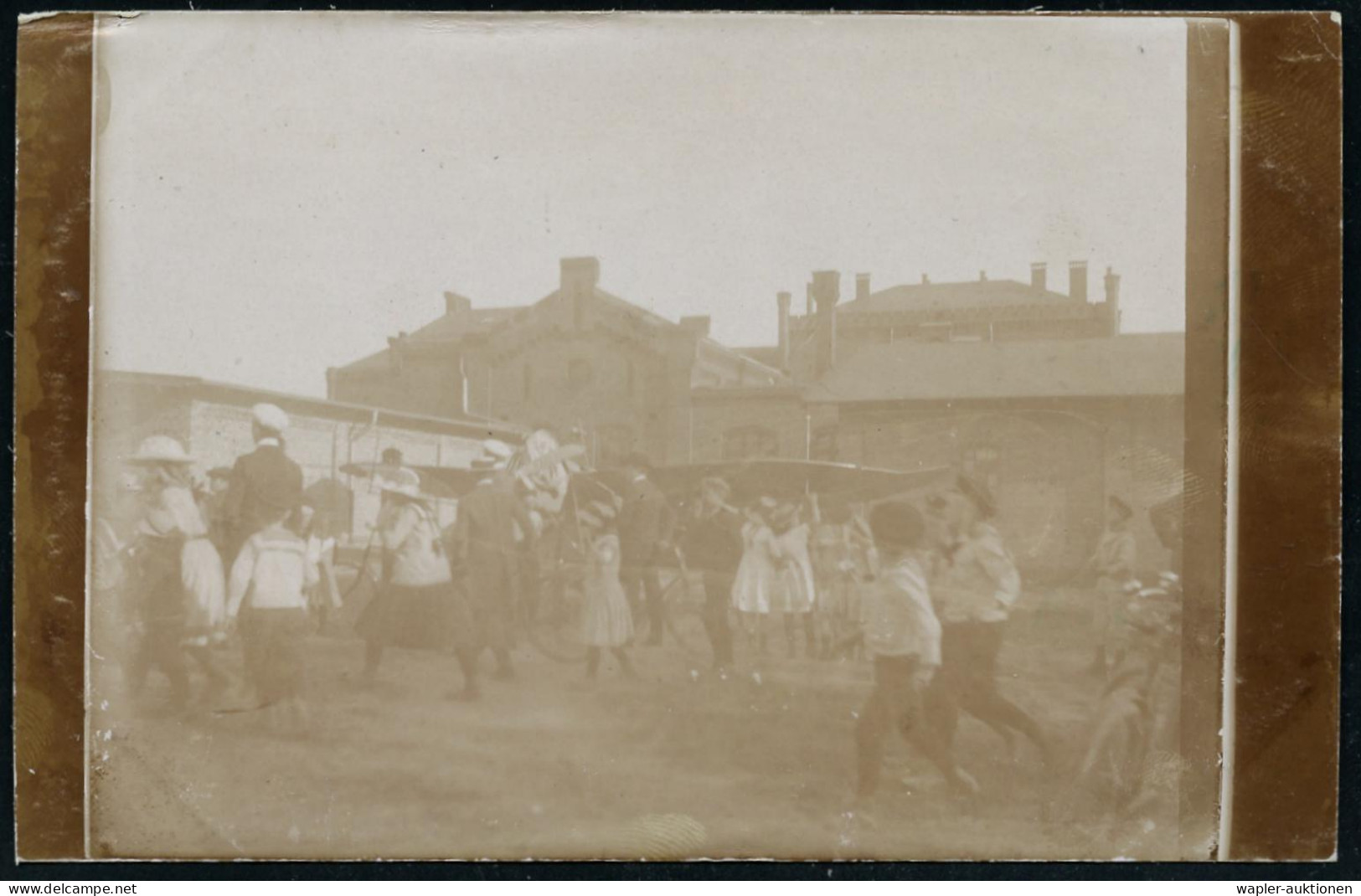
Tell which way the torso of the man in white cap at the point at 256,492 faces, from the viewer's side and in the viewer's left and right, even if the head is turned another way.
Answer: facing away from the viewer

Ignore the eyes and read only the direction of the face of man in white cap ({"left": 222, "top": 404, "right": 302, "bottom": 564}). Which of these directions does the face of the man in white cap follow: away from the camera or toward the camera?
away from the camera
